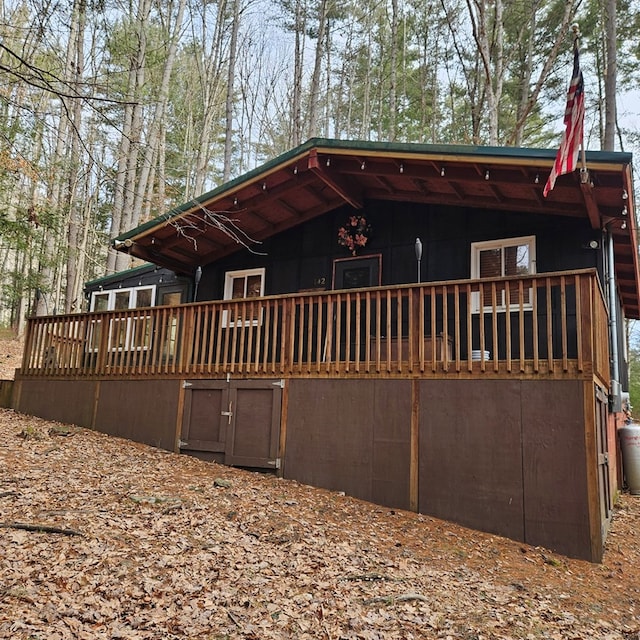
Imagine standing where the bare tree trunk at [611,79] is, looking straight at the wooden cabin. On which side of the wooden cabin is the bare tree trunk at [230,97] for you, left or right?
right

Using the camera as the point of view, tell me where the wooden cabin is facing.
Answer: facing the viewer and to the left of the viewer

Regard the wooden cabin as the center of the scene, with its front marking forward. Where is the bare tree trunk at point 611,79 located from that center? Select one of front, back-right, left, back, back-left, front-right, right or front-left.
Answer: back

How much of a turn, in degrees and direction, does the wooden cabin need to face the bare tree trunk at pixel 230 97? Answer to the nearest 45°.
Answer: approximately 90° to its right

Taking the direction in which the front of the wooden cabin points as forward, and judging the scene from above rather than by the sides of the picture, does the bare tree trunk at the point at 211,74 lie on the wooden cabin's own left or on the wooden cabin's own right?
on the wooden cabin's own right

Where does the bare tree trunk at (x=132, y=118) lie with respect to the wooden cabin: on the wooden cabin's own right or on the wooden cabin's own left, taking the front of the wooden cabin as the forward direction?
on the wooden cabin's own right
